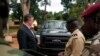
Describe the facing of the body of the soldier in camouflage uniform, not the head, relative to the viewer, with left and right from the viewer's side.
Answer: facing to the left of the viewer

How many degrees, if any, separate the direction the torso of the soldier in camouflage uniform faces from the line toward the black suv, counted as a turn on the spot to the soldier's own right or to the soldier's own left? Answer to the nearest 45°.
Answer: approximately 90° to the soldier's own right

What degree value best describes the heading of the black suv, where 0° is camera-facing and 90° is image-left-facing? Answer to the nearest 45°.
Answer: approximately 0°

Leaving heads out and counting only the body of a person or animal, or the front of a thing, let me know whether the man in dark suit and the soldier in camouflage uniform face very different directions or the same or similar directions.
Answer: very different directions

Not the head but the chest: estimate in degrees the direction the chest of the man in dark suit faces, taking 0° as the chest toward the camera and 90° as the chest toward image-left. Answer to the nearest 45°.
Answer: approximately 270°

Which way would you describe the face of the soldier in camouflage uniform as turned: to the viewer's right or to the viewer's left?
to the viewer's left

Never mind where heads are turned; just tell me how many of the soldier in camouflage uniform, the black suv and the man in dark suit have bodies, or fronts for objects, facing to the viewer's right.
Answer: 1

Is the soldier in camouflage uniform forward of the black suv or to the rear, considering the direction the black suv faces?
forward

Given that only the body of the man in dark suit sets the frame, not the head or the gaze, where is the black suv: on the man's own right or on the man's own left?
on the man's own left
